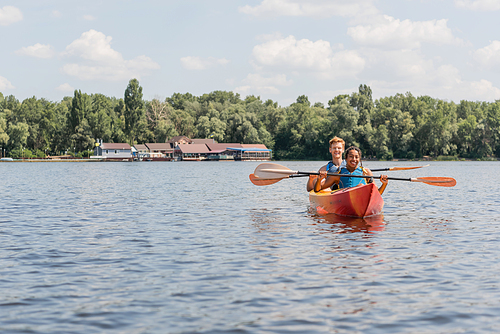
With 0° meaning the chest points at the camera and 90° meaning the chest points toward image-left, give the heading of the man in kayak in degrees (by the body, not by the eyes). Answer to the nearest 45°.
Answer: approximately 0°

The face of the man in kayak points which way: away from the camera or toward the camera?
toward the camera

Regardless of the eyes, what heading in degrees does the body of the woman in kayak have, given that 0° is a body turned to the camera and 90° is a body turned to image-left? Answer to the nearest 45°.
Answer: approximately 0°

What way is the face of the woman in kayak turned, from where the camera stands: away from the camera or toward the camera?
toward the camera

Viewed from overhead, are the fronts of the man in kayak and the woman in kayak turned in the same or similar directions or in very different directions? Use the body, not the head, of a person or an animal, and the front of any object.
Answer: same or similar directions
